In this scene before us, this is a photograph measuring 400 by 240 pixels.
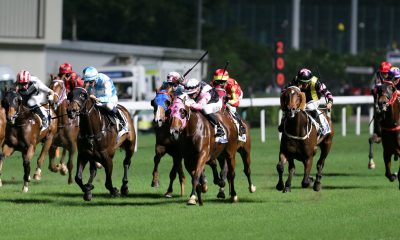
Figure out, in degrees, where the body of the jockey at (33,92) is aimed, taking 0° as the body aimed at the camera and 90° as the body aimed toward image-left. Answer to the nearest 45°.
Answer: approximately 45°

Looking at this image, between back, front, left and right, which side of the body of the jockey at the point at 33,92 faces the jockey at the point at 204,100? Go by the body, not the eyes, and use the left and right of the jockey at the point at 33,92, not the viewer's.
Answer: left

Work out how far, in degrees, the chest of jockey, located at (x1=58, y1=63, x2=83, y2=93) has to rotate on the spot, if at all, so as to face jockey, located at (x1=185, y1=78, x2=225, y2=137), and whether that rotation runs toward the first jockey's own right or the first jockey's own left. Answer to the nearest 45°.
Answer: approximately 90° to the first jockey's own left

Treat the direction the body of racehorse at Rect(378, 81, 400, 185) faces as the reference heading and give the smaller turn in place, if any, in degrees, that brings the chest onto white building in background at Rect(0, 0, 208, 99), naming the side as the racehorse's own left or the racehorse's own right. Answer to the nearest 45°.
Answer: approximately 90° to the racehorse's own right

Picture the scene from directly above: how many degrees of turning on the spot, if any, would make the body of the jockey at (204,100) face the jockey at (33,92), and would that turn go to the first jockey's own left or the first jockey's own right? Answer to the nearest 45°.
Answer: approximately 90° to the first jockey's own right

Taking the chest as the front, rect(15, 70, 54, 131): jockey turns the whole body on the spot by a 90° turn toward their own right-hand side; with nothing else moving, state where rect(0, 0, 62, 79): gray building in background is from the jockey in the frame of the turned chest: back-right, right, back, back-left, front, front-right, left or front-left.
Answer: front-right

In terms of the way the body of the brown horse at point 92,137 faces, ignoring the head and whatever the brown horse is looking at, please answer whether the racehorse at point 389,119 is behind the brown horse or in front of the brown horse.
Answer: behind

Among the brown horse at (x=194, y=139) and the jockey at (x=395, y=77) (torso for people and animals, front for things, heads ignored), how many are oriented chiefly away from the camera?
0

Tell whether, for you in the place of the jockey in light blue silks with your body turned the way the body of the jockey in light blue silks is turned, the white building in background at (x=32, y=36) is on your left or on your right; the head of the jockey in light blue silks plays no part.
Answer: on your right

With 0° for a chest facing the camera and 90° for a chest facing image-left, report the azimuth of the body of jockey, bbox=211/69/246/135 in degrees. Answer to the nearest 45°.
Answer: approximately 45°

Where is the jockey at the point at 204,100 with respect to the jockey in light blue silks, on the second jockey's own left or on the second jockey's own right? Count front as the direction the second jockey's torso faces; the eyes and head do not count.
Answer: on the second jockey's own left

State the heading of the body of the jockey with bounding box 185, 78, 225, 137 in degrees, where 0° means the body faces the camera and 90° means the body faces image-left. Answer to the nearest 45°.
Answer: approximately 45°
